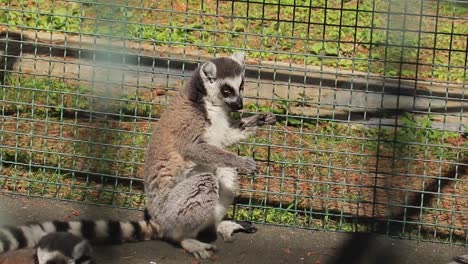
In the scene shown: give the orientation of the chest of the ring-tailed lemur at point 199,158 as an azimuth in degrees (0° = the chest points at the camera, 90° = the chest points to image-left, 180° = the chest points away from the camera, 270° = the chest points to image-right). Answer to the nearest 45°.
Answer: approximately 315°

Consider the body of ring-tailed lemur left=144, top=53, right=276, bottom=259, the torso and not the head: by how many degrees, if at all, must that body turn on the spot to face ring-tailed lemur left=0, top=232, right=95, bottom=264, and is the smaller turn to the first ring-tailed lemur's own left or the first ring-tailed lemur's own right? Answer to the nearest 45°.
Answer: approximately 90° to the first ring-tailed lemur's own right
